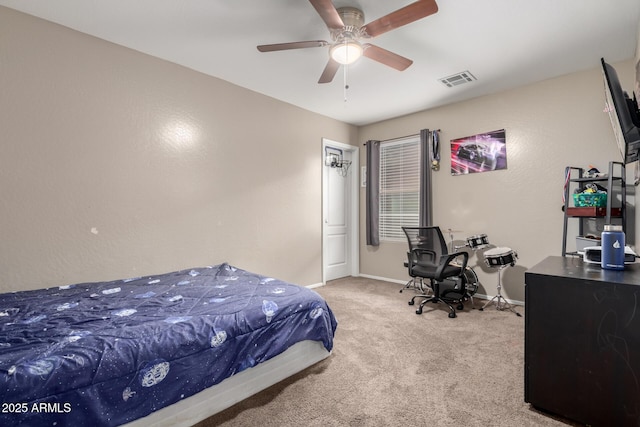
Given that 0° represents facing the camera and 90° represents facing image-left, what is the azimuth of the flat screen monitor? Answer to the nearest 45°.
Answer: approximately 90°

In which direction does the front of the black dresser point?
to the viewer's left

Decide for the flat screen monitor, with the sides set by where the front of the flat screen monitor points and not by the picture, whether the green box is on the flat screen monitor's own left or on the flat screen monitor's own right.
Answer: on the flat screen monitor's own right

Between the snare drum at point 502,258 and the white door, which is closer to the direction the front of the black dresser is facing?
the white door

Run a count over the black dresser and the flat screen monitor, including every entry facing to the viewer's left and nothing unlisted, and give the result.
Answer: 2

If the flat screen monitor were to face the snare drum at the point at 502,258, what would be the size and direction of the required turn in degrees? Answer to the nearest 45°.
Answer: approximately 45° to its right

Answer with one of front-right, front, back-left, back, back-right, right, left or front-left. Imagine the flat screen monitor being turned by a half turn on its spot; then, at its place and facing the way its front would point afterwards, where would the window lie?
back-left

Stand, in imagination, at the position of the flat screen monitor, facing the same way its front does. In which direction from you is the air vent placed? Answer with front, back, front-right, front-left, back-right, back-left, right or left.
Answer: front-right

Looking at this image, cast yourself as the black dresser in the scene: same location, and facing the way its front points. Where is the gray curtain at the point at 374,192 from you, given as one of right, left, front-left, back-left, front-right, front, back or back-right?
front-right

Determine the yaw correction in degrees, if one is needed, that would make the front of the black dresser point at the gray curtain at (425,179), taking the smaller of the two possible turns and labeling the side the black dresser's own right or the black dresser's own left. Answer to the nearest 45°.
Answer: approximately 45° to the black dresser's own right
